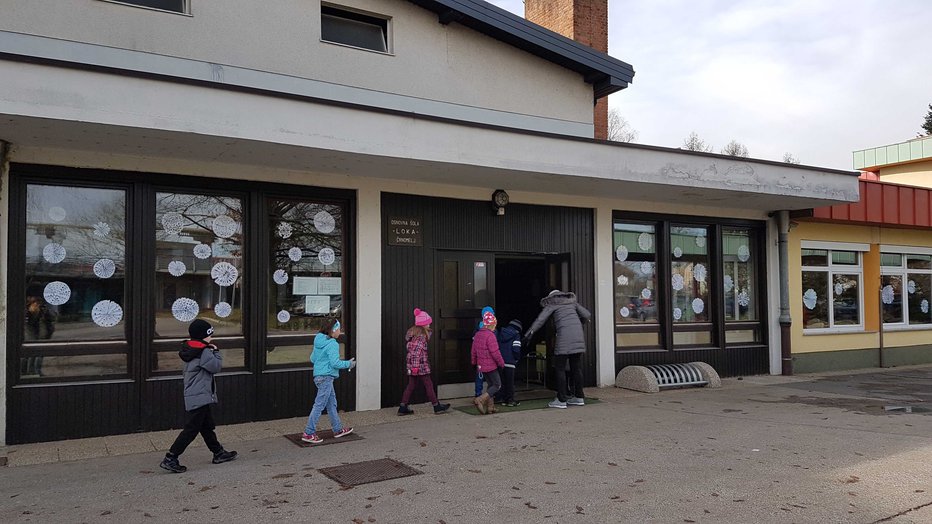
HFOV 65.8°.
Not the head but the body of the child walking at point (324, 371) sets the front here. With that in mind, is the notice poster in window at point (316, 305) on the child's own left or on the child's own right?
on the child's own left

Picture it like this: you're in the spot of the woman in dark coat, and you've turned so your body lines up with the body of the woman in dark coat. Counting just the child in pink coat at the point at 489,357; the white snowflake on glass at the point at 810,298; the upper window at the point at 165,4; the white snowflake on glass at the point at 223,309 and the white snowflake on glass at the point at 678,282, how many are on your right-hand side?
2

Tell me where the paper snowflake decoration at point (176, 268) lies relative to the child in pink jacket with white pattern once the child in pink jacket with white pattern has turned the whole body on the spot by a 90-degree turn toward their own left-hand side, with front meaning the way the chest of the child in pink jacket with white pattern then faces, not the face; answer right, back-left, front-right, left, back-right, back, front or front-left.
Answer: left

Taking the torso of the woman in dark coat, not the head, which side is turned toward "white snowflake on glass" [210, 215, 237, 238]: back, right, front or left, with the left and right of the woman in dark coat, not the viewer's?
left

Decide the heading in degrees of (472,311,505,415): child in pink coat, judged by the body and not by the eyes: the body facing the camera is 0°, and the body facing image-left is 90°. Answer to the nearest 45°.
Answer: approximately 225°

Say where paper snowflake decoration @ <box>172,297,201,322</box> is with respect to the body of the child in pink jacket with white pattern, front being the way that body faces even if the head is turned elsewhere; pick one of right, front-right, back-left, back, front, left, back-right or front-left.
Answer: back

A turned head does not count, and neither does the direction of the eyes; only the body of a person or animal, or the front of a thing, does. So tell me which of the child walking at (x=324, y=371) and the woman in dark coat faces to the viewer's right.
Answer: the child walking

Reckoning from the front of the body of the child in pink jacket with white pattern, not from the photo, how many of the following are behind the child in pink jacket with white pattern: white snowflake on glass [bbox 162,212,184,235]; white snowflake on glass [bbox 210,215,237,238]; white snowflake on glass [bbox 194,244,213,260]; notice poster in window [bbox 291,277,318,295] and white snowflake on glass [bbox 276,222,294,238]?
5

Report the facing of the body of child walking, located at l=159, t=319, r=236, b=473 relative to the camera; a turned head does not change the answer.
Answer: to the viewer's right

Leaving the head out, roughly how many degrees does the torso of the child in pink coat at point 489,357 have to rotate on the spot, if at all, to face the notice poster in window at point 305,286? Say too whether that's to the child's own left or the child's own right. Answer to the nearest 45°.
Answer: approximately 135° to the child's own left

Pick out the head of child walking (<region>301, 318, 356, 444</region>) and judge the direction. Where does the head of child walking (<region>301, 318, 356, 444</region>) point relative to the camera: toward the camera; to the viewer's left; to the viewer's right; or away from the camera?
to the viewer's right

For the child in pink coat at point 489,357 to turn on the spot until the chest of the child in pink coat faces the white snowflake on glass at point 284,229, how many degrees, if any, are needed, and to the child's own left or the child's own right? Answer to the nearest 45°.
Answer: approximately 135° to the child's own left

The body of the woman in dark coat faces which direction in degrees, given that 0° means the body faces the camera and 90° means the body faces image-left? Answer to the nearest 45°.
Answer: approximately 135°

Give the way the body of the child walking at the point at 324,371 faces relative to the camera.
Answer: to the viewer's right

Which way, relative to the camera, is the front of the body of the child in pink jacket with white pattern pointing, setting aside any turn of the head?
to the viewer's right

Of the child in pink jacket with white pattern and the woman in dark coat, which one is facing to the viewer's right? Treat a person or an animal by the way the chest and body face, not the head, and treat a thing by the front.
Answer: the child in pink jacket with white pattern

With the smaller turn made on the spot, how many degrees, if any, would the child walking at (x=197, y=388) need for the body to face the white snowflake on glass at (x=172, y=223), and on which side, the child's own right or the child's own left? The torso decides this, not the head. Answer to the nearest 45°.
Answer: approximately 90° to the child's own left
